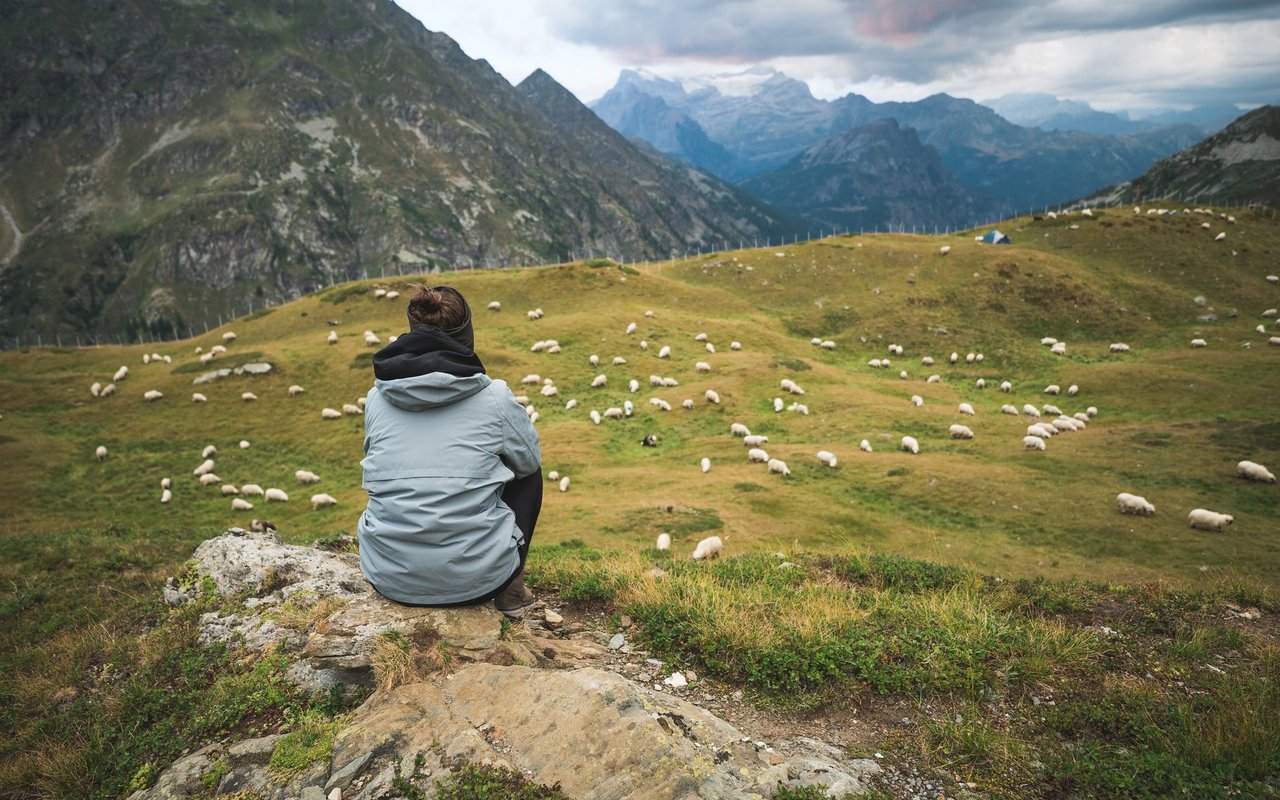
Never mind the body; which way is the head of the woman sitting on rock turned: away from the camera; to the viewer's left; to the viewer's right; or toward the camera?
away from the camera

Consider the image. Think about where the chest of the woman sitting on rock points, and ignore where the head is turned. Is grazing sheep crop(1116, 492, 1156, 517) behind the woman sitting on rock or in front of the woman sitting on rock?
in front

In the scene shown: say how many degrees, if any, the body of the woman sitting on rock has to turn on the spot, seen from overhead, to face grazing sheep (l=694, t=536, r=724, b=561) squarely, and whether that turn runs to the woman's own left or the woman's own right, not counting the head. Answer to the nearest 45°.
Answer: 0° — they already face it

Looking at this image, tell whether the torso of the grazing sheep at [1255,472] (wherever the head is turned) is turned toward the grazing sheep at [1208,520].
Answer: no

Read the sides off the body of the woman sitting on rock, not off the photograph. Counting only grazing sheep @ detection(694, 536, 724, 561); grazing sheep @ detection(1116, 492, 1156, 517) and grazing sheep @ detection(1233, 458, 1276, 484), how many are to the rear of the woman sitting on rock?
0
